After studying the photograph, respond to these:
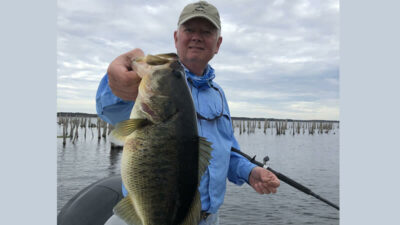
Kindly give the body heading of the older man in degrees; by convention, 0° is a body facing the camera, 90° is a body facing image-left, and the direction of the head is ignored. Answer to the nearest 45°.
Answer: approximately 0°
